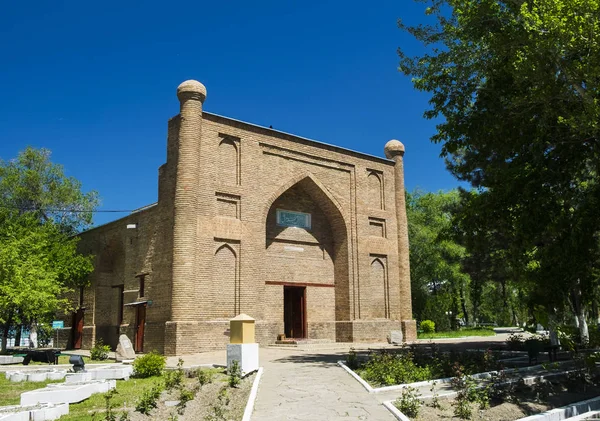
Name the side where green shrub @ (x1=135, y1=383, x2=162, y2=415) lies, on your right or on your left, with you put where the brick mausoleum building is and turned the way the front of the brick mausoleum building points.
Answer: on your right

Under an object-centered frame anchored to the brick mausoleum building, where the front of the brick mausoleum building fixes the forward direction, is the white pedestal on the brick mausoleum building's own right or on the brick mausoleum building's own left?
on the brick mausoleum building's own right

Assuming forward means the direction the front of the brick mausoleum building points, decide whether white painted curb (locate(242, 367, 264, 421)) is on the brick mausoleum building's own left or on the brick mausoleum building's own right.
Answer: on the brick mausoleum building's own right

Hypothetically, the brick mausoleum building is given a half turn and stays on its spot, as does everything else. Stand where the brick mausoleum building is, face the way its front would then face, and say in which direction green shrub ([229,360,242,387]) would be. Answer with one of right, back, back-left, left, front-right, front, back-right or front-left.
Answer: back-left

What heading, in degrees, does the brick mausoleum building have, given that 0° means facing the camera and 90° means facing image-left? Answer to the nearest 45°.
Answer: approximately 315°

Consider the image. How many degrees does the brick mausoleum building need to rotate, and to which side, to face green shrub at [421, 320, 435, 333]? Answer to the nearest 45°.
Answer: approximately 90° to its left

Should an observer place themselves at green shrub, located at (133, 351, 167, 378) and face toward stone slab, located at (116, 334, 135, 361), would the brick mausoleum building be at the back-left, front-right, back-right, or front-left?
front-right

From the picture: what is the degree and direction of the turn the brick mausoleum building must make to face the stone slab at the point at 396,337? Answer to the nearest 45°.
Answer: approximately 45° to its left

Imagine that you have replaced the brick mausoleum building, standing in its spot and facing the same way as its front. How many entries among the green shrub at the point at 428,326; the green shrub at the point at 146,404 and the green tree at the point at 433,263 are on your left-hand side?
2

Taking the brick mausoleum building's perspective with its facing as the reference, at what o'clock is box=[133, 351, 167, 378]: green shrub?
The green shrub is roughly at 2 o'clock from the brick mausoleum building.

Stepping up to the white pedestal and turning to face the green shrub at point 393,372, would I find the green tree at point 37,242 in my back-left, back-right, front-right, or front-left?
back-left

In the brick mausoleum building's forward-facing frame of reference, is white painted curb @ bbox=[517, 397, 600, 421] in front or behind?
in front

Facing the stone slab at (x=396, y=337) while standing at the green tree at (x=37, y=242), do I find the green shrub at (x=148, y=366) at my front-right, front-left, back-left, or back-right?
front-right

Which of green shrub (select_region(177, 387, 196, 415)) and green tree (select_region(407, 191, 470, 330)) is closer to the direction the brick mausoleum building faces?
the green shrub

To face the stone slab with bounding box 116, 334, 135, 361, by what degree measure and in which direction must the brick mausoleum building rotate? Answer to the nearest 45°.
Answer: approximately 90° to its right

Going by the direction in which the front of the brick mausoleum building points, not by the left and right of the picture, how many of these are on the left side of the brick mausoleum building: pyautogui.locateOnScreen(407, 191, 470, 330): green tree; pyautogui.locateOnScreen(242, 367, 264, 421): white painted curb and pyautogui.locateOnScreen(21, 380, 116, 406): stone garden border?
1
